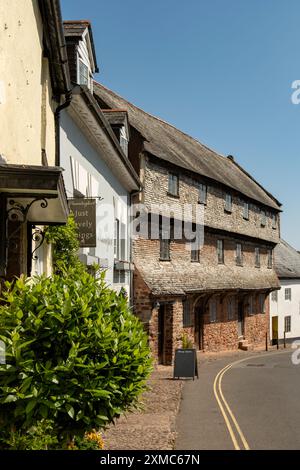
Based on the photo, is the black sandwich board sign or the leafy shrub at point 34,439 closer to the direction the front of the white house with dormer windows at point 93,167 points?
the black sandwich board sign

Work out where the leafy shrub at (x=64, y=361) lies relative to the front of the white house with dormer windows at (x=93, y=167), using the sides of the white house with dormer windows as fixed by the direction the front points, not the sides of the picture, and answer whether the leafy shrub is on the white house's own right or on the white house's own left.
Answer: on the white house's own right

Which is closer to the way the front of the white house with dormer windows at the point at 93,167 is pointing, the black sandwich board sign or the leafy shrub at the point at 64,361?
the black sandwich board sign

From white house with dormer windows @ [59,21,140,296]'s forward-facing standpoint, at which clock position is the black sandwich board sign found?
The black sandwich board sign is roughly at 10 o'clock from the white house with dormer windows.

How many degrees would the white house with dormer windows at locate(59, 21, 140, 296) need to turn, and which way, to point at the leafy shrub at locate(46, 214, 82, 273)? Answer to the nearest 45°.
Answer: approximately 90° to its right

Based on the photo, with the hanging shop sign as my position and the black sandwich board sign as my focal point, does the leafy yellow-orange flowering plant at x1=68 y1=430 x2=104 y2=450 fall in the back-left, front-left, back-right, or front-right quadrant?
back-right

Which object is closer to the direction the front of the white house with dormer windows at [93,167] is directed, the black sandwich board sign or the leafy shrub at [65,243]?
the black sandwich board sign

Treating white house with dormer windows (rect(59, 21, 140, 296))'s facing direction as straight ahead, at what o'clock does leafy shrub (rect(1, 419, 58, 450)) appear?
The leafy shrub is roughly at 3 o'clock from the white house with dormer windows.

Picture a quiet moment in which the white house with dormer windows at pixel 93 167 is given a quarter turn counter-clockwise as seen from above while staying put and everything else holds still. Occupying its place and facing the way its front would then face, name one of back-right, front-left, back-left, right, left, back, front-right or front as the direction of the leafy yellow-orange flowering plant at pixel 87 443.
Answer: back

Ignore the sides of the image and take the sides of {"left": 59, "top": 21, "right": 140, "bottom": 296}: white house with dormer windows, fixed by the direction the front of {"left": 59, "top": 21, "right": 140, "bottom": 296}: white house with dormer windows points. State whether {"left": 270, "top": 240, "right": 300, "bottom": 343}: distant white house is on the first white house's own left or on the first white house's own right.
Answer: on the first white house's own left

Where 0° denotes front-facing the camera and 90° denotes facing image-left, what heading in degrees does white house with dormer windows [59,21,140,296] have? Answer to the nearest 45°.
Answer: approximately 270°
